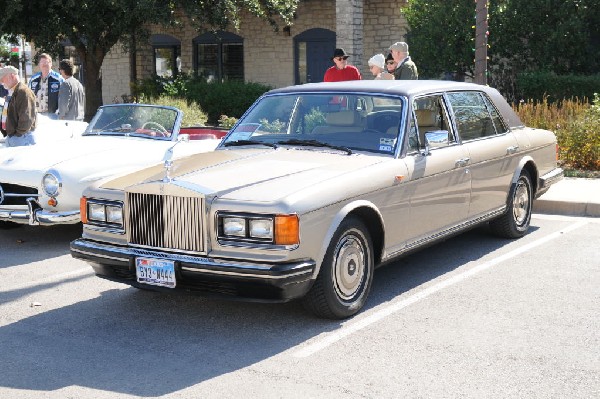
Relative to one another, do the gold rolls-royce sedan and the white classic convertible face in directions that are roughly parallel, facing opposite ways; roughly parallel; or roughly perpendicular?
roughly parallel

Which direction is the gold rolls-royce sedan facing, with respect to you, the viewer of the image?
facing the viewer and to the left of the viewer

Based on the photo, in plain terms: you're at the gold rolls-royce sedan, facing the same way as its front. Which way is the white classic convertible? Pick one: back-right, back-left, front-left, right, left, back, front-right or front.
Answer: right

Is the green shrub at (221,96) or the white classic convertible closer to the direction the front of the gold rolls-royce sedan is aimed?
the white classic convertible

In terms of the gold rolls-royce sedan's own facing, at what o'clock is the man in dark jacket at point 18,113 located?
The man in dark jacket is roughly at 3 o'clock from the gold rolls-royce sedan.

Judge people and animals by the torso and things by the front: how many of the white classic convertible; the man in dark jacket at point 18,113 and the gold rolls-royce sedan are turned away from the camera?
0

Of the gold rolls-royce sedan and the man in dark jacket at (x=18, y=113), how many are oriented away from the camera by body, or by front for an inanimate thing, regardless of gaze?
0
